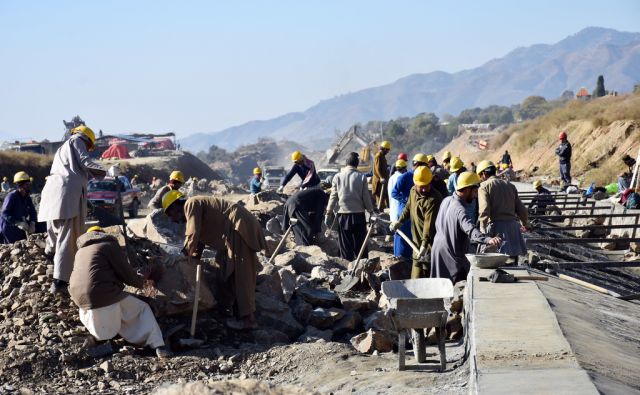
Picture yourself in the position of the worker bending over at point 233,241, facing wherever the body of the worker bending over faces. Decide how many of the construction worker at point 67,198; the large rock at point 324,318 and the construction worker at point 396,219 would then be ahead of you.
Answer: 1

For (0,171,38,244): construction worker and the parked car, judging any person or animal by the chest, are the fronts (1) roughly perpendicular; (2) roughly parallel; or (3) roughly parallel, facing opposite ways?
roughly perpendicular

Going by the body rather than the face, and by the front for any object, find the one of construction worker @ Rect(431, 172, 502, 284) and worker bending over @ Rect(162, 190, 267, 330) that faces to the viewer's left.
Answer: the worker bending over

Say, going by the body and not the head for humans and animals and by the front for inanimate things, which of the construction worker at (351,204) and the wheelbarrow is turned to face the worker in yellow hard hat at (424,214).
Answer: the wheelbarrow

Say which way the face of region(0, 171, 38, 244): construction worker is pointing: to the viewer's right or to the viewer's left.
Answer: to the viewer's right

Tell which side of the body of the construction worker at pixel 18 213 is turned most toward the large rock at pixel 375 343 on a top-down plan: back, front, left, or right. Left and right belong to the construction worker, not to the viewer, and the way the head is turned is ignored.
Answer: front

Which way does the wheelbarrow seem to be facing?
away from the camera

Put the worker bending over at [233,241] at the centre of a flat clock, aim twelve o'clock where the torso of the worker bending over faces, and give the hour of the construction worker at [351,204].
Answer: The construction worker is roughly at 4 o'clock from the worker bending over.

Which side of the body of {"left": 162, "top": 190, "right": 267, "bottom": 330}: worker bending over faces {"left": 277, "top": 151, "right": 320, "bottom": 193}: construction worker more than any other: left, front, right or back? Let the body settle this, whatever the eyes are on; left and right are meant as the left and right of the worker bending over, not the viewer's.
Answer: right

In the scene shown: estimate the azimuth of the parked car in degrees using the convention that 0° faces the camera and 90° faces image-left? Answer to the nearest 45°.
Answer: approximately 45°
